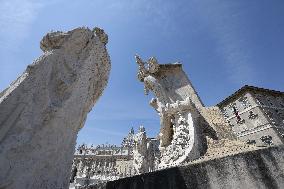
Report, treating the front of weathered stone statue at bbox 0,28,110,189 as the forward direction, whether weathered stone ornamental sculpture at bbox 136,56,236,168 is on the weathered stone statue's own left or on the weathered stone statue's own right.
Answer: on the weathered stone statue's own right

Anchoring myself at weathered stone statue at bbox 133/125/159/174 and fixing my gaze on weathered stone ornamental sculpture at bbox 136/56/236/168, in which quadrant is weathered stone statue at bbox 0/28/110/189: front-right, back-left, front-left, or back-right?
front-right

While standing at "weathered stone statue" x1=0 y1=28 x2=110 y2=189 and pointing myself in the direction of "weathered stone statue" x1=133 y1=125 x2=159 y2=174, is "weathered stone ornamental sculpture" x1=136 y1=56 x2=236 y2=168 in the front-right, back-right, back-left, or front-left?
front-right

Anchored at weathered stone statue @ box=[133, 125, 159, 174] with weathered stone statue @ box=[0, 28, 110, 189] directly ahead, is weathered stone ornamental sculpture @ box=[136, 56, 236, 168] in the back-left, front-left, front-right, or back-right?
front-left

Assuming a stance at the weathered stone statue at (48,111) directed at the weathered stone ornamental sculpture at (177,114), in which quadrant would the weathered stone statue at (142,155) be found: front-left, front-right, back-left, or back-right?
front-left

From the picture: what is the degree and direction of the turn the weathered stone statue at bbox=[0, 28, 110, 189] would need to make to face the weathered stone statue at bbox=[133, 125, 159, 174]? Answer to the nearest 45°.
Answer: approximately 45° to its right
